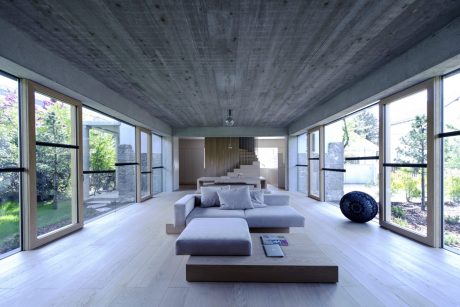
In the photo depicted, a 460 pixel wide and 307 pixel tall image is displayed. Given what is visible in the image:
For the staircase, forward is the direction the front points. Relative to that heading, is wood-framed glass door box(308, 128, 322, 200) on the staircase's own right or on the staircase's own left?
on the staircase's own left

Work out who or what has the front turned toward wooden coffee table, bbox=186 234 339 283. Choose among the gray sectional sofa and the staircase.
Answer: the gray sectional sofa

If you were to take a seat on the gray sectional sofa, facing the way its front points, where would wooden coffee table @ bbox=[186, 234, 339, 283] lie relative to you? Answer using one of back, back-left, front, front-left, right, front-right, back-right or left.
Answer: front

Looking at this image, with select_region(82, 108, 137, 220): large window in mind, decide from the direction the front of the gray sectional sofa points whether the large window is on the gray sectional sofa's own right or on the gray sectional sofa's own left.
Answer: on the gray sectional sofa's own right

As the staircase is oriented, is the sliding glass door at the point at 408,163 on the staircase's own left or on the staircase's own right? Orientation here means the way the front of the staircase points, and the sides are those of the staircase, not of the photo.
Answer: on the staircase's own left

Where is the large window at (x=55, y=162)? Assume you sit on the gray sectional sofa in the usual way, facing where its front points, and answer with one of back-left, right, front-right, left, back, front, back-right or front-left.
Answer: right

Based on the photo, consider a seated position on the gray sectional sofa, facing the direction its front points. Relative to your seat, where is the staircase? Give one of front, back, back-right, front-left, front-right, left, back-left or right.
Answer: back

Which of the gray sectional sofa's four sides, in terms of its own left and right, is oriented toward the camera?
front
